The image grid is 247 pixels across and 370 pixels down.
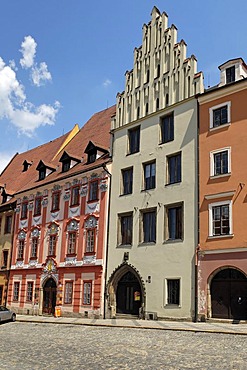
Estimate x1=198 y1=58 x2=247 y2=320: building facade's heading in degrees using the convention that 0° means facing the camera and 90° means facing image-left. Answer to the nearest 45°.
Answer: approximately 45°

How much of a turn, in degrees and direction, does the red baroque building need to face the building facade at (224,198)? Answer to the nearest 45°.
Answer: approximately 90° to its left

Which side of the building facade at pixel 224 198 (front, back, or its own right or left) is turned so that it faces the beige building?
right

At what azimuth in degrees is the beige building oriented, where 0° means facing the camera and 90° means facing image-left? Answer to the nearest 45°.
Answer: approximately 45°

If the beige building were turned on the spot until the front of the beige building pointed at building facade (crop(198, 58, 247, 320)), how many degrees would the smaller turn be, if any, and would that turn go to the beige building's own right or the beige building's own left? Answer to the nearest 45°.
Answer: approximately 90° to the beige building's own left

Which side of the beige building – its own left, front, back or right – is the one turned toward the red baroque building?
right
